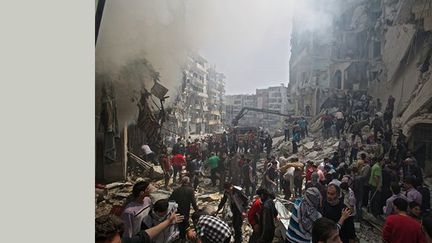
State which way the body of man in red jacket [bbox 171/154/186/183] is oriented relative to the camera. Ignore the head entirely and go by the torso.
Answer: away from the camera

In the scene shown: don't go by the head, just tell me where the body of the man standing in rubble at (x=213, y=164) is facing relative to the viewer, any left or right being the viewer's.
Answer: facing away from the viewer

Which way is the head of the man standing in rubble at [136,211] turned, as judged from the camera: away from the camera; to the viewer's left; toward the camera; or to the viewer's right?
to the viewer's right

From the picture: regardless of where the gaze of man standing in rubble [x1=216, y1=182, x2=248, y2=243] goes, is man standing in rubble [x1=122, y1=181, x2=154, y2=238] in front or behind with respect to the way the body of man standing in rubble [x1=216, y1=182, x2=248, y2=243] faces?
in front

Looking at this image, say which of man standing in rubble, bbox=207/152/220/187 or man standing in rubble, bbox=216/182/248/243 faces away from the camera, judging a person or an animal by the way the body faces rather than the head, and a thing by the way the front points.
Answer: man standing in rubble, bbox=207/152/220/187

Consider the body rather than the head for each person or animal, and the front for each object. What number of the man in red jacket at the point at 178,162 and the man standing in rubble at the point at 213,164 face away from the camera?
2

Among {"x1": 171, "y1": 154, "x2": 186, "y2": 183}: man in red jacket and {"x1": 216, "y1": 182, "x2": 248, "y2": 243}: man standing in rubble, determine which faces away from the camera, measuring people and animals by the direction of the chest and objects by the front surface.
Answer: the man in red jacket
